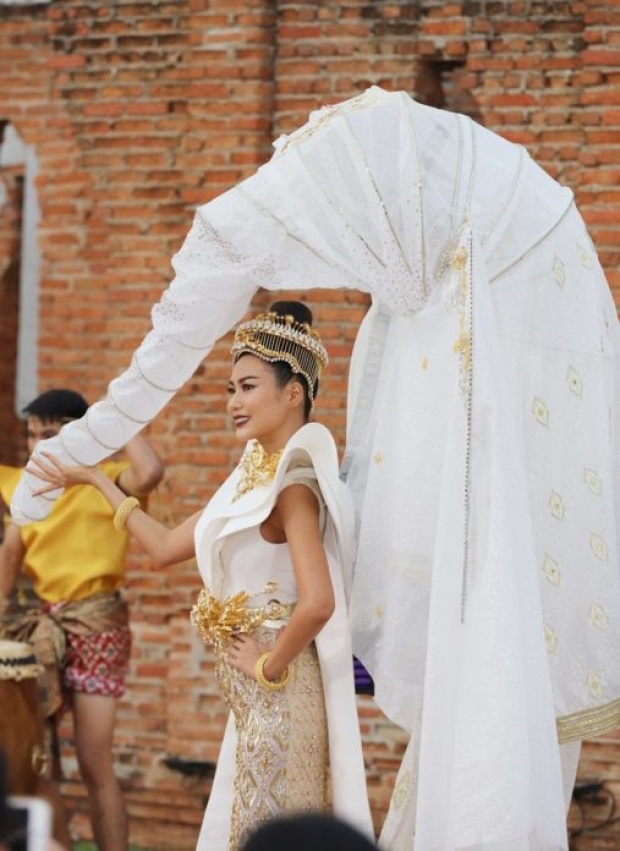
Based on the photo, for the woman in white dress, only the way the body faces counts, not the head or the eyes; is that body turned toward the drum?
no

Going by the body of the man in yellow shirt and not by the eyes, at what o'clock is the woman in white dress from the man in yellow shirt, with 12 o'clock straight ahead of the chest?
The woman in white dress is roughly at 10 o'clock from the man in yellow shirt.

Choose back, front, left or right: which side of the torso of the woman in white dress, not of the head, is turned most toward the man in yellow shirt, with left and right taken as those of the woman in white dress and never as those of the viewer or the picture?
right

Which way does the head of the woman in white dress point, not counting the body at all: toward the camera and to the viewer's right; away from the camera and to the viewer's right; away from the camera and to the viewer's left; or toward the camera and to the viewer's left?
toward the camera and to the viewer's left

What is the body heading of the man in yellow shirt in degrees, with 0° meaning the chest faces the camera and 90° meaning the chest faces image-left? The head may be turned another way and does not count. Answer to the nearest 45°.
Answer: approximately 45°

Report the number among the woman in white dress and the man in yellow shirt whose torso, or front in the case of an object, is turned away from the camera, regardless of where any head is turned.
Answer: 0

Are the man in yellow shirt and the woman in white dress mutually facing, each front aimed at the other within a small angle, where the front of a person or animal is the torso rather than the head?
no

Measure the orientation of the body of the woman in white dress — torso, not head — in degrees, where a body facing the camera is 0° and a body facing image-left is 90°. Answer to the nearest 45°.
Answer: approximately 45°
